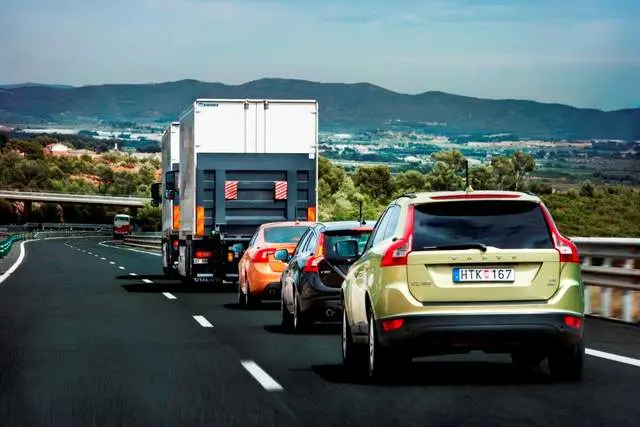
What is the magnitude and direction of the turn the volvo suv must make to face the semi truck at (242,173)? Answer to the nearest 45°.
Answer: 0° — it already faces it

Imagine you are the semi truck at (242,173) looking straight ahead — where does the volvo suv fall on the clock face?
The volvo suv is roughly at 6 o'clock from the semi truck.

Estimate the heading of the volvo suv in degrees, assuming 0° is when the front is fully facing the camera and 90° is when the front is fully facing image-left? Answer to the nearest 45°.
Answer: approximately 180°

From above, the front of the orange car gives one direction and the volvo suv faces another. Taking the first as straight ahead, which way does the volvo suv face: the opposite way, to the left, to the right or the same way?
the same way

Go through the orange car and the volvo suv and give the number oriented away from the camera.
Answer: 2

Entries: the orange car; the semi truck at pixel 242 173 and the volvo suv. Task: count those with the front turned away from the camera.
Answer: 3

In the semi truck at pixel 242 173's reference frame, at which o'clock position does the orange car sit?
The orange car is roughly at 6 o'clock from the semi truck.

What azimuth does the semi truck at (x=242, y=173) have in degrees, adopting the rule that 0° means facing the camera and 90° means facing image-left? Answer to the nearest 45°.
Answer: approximately 180°

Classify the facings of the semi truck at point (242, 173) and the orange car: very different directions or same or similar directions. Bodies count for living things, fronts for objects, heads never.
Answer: same or similar directions

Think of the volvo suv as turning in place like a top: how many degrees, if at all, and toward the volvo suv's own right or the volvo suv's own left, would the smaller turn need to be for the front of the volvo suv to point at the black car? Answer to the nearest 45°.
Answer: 0° — it already faces it

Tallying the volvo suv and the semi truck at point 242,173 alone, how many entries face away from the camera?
2

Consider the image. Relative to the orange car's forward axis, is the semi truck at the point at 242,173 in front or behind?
in front

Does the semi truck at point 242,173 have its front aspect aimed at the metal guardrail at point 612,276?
no

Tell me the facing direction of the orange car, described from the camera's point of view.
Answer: facing away from the viewer

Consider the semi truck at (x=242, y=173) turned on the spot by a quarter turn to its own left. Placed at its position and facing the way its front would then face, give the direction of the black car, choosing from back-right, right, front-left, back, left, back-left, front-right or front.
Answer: left
